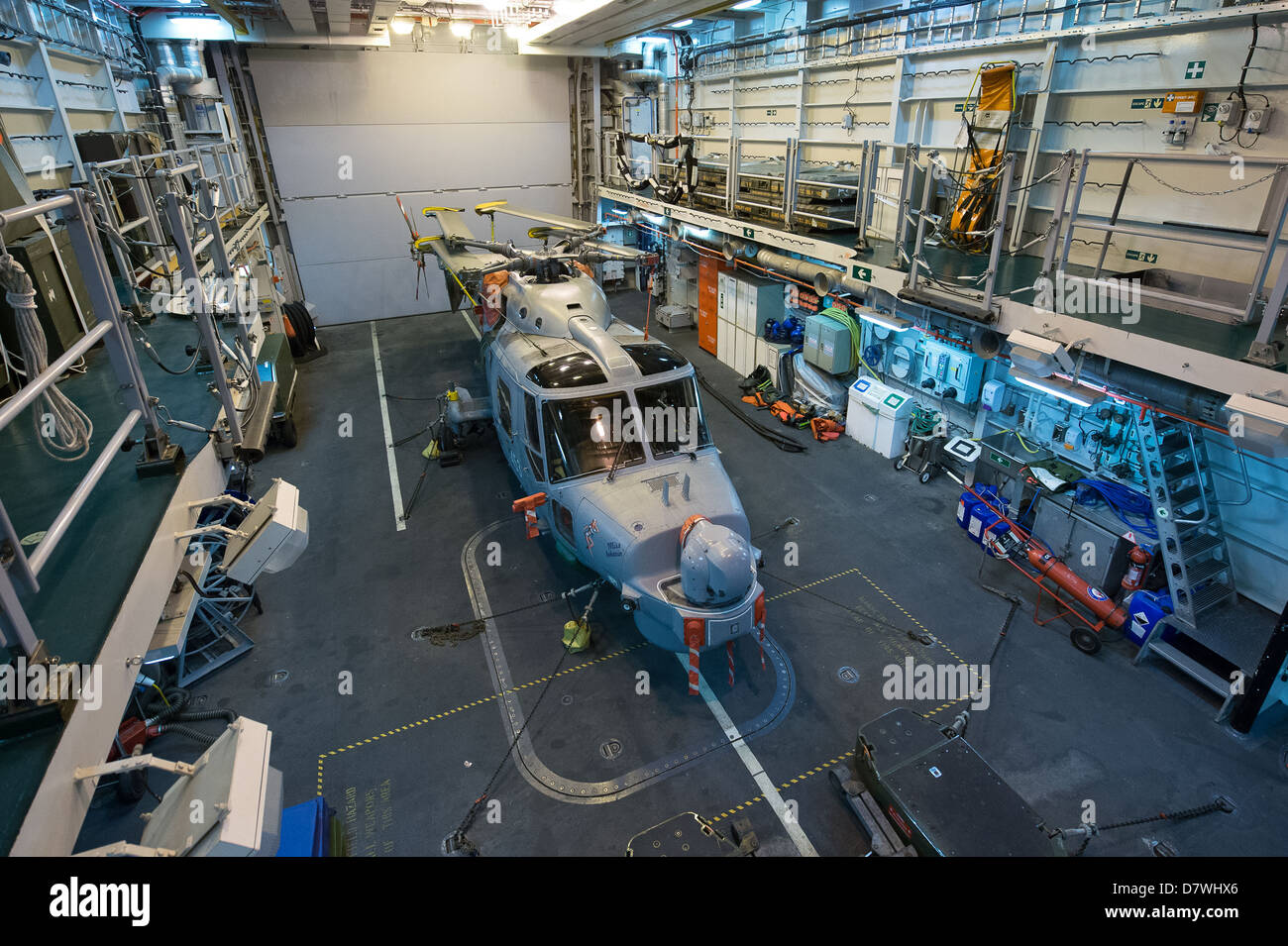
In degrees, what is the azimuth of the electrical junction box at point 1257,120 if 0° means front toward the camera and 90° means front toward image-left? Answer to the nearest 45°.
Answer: approximately 45°

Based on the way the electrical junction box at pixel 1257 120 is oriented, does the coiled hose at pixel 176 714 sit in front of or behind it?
in front

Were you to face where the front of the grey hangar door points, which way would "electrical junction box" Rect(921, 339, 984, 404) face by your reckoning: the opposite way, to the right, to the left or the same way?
to the right

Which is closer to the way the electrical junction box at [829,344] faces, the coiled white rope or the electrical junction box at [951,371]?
the coiled white rope

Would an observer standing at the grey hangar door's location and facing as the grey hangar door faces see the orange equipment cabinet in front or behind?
in front

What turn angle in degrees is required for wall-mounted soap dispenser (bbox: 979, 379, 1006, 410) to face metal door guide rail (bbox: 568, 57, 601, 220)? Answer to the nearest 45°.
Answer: approximately 90° to its right

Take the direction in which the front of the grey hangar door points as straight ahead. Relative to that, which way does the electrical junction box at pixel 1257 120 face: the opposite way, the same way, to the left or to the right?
to the right

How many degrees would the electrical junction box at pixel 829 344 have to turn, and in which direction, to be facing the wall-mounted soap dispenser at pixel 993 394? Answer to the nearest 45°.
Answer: approximately 90° to its left

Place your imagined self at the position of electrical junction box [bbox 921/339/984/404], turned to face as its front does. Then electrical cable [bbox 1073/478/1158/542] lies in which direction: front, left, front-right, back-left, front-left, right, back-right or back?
left
